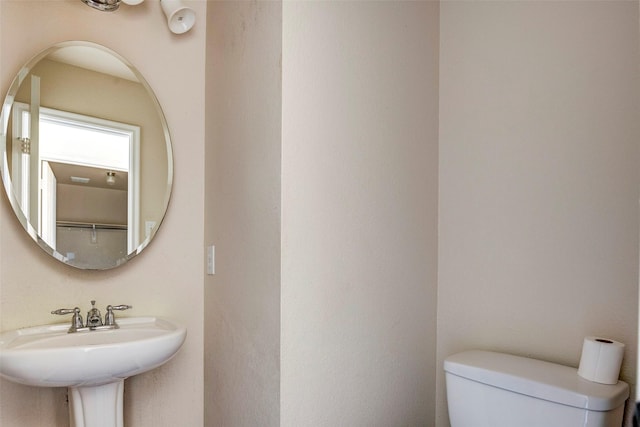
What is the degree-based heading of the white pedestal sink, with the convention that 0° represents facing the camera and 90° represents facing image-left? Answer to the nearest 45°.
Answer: approximately 0°

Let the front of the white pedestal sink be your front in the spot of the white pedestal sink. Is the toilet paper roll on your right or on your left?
on your left
